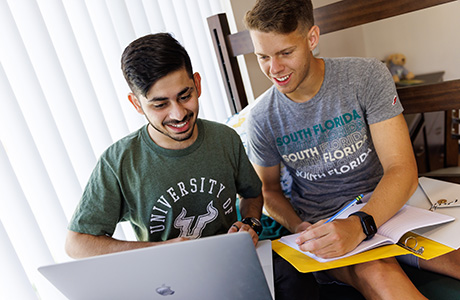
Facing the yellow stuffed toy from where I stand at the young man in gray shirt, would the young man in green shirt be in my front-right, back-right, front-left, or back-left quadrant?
back-left

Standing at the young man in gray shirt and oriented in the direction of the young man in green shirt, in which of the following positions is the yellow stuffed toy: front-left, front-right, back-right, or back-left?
back-right

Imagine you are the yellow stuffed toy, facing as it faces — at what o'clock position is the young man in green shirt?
The young man in green shirt is roughly at 2 o'clock from the yellow stuffed toy.

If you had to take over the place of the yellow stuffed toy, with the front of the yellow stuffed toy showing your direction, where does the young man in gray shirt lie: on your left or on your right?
on your right

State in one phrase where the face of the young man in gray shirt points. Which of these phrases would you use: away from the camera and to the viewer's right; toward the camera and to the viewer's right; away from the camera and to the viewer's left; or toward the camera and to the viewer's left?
toward the camera and to the viewer's left

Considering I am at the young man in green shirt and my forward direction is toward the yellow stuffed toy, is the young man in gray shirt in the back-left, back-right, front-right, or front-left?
front-right
